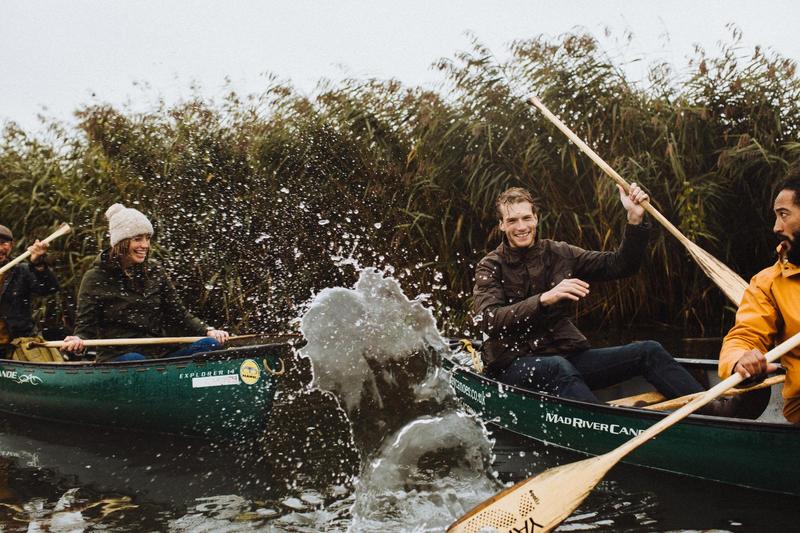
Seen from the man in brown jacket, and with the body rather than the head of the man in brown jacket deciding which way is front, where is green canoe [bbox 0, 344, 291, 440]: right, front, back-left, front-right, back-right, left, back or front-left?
back-right

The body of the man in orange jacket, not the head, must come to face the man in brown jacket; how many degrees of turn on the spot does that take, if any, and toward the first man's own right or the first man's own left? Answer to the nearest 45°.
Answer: approximately 90° to the first man's own right

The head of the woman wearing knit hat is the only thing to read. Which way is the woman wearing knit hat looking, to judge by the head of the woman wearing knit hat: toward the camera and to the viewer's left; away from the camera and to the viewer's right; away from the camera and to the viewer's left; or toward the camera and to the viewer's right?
toward the camera and to the viewer's right

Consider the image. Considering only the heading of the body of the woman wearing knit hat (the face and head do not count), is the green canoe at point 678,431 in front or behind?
in front

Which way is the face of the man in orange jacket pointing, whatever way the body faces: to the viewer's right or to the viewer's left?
to the viewer's left

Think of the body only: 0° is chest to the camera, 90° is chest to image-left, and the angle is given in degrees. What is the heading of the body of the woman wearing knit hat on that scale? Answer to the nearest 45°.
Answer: approximately 315°

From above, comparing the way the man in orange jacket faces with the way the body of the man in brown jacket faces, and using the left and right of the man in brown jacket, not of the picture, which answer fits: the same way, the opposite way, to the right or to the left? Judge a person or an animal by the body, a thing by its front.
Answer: to the right

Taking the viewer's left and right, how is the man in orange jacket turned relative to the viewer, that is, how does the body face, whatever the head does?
facing the viewer and to the left of the viewer

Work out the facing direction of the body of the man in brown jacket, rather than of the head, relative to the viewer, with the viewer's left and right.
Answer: facing the viewer and to the right of the viewer
